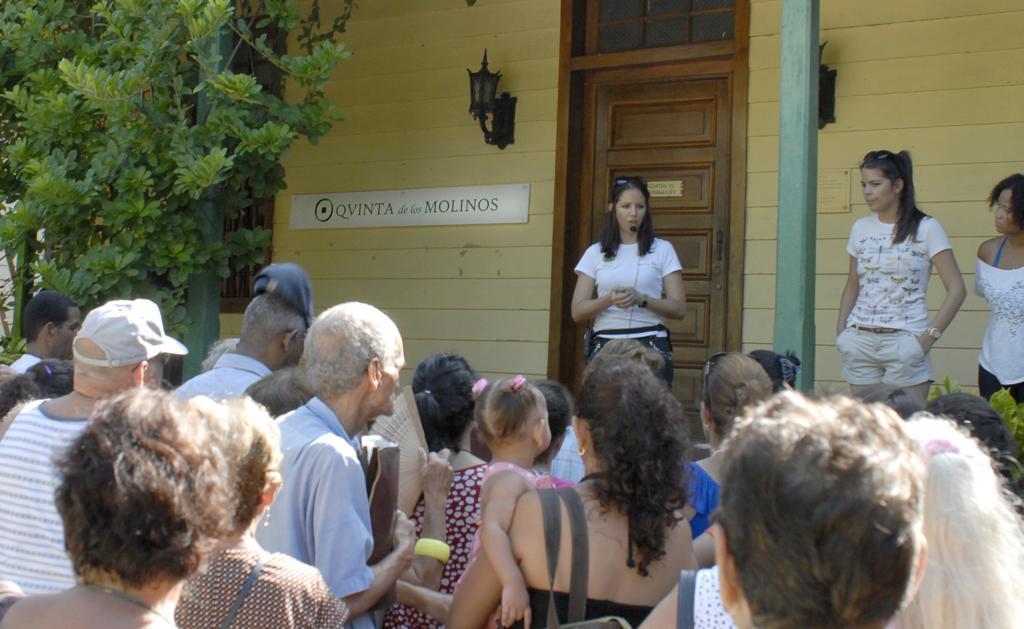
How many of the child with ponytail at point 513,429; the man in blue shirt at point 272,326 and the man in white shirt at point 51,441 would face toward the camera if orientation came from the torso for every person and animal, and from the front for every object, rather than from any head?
0

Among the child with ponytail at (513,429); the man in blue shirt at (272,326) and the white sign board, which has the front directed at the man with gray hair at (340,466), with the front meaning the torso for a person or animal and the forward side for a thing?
the white sign board

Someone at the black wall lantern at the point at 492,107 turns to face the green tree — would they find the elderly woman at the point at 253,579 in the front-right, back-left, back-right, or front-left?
front-left

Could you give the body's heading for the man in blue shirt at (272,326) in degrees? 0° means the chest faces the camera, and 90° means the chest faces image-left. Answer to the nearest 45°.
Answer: approximately 225°

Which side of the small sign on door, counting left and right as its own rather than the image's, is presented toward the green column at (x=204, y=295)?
right

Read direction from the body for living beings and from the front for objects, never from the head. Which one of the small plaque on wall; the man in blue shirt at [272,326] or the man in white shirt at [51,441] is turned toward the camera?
the small plaque on wall

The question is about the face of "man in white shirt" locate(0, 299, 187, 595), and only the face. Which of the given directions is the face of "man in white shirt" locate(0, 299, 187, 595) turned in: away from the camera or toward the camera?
away from the camera

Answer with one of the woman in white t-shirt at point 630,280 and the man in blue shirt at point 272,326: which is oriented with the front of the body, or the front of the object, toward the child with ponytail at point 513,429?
the woman in white t-shirt

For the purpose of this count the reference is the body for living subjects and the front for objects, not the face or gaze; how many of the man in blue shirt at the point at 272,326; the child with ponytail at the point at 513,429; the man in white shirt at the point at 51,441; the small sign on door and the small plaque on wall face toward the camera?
2

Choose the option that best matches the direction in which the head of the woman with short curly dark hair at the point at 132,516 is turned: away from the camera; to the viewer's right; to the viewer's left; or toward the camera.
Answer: away from the camera

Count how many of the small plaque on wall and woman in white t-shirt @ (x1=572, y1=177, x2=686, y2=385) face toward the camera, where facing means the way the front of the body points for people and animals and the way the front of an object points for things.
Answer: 2

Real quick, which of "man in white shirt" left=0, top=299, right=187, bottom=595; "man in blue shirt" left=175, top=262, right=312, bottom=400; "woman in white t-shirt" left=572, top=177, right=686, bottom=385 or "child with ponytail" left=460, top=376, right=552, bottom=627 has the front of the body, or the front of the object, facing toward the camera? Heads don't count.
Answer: the woman in white t-shirt

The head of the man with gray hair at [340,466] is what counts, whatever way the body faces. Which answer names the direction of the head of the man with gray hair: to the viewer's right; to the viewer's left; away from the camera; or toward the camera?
to the viewer's right

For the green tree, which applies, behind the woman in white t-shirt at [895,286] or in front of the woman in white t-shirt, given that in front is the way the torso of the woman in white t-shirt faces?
in front

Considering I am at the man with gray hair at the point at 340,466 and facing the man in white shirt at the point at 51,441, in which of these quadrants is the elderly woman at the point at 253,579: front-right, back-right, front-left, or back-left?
front-left
